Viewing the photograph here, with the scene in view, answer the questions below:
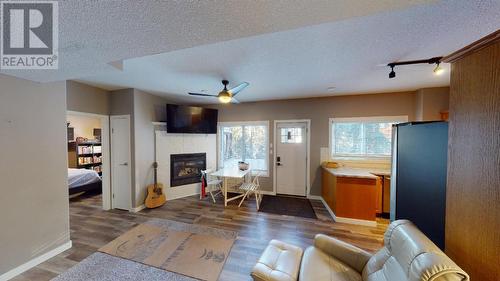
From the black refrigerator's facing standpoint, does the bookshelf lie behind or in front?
in front

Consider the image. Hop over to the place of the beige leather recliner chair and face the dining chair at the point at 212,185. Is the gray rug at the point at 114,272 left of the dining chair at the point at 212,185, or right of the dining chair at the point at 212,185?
left

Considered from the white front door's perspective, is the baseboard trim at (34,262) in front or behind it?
in front

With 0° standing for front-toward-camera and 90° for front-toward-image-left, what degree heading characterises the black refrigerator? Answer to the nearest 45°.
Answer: approximately 90°

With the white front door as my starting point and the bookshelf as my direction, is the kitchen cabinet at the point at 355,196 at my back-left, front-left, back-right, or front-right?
back-left

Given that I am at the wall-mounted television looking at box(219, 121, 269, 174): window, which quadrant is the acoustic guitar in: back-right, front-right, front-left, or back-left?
back-right

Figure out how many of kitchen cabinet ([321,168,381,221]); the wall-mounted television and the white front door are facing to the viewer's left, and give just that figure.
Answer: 0

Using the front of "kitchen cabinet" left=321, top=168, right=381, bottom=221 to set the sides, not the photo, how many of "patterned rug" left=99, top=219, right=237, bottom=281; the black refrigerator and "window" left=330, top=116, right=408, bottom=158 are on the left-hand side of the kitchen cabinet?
1

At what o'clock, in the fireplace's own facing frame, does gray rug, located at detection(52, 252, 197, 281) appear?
The gray rug is roughly at 2 o'clock from the fireplace.

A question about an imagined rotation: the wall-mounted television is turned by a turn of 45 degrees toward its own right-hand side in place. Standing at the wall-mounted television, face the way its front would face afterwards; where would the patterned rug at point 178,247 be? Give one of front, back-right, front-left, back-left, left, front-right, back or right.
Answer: front

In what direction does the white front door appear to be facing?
toward the camera

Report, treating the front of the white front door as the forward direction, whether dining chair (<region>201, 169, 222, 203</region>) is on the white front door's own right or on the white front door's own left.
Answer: on the white front door's own right

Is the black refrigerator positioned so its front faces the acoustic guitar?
yes

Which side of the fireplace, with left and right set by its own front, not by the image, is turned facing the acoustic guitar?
right

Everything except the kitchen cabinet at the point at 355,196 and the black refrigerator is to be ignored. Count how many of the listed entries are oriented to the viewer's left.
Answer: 1

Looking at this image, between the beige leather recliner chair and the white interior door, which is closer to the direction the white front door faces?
the beige leather recliner chair
